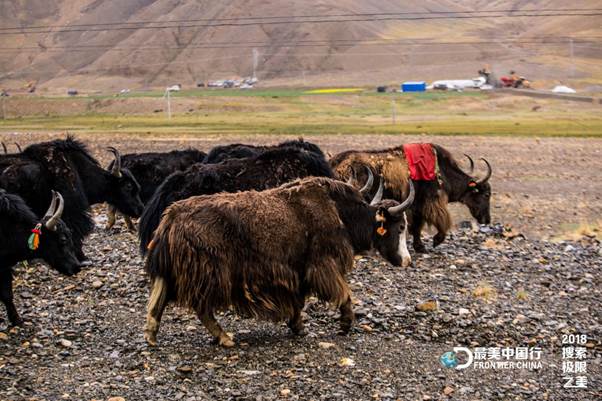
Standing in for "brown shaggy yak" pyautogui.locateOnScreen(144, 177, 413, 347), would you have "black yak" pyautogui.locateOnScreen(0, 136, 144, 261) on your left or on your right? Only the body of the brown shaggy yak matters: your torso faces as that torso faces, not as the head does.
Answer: on your left

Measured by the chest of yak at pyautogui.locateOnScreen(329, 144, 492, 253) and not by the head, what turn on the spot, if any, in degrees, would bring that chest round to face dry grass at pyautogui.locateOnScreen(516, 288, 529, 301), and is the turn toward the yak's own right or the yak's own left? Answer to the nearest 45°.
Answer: approximately 90° to the yak's own right

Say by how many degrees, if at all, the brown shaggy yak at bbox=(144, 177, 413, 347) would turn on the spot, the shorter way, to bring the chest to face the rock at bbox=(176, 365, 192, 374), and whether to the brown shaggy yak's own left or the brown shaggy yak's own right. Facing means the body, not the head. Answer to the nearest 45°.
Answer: approximately 135° to the brown shaggy yak's own right

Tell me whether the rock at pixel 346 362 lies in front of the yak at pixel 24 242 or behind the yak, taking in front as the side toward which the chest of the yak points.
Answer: in front

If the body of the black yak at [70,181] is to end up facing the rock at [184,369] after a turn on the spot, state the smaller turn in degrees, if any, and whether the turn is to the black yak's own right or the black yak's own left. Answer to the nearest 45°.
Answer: approximately 90° to the black yak's own right

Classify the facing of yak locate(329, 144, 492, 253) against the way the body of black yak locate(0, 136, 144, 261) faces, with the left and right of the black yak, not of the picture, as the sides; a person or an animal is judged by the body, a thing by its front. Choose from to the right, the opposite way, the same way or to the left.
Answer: the same way

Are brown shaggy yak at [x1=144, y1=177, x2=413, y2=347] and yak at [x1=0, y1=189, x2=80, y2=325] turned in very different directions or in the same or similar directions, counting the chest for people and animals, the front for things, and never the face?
same or similar directions

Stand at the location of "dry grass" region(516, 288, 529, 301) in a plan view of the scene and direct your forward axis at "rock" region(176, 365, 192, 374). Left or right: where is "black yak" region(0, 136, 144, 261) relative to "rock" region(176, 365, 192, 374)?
right

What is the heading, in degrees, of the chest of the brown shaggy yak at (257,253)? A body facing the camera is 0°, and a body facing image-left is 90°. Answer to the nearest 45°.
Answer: approximately 270°

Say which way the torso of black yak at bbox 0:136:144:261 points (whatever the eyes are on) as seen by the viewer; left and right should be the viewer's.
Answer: facing to the right of the viewer

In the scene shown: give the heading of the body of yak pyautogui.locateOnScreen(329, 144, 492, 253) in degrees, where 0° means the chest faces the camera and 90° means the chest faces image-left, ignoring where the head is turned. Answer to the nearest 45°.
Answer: approximately 270°
